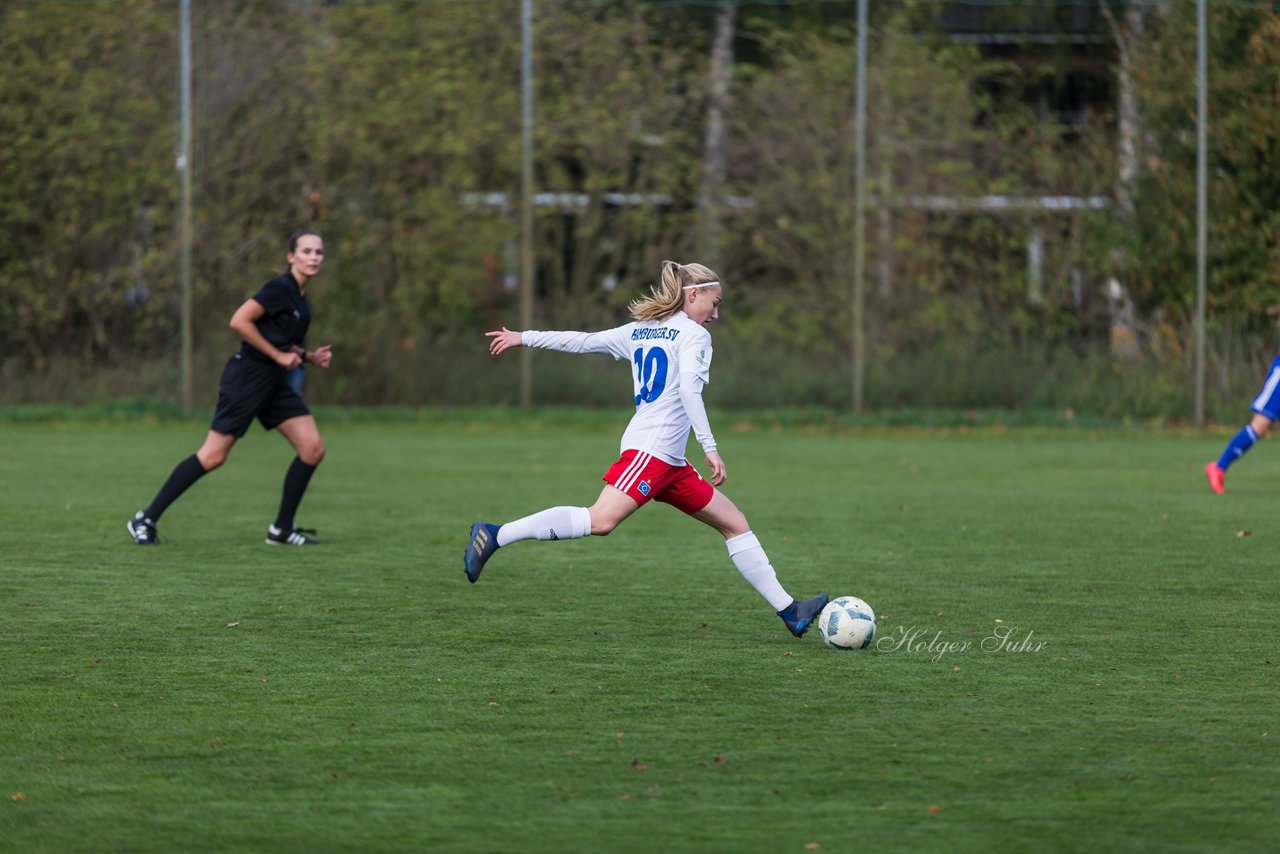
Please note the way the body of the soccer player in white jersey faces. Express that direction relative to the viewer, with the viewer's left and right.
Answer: facing away from the viewer and to the right of the viewer

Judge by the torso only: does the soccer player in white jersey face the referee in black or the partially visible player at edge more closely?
the partially visible player at edge

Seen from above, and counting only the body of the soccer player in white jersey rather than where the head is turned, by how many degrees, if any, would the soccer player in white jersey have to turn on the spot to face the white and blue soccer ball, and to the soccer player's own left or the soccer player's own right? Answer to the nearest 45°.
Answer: approximately 90° to the soccer player's own right

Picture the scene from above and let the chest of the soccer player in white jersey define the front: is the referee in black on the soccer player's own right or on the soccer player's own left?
on the soccer player's own left
